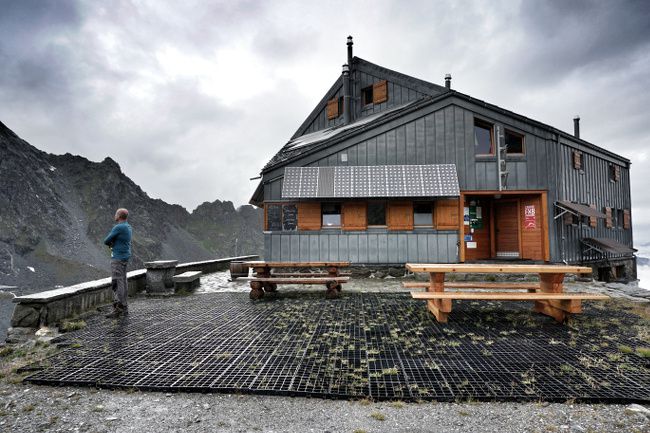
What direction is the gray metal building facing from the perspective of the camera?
toward the camera

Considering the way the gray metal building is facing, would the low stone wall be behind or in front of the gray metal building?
in front

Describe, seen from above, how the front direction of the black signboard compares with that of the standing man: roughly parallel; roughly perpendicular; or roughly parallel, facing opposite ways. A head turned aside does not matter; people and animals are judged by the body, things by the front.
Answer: roughly perpendicular

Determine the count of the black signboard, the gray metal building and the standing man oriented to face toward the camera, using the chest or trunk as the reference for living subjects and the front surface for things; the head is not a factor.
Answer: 2

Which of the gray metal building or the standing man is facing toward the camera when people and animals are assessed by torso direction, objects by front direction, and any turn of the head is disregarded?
the gray metal building

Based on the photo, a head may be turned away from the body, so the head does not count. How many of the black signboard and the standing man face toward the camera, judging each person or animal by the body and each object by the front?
1
